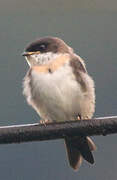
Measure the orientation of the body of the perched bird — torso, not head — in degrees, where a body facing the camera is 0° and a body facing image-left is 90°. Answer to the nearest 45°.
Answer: approximately 45°
